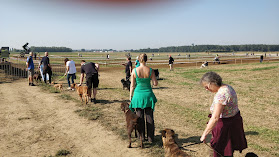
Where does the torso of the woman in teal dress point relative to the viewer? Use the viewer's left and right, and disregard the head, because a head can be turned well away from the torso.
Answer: facing away from the viewer

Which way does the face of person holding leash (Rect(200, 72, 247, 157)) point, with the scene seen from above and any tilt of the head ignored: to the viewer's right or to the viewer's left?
to the viewer's left

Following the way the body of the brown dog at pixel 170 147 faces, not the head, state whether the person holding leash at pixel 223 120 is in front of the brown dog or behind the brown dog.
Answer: behind

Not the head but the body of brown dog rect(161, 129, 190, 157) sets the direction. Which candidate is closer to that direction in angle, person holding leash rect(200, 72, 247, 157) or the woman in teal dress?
the woman in teal dress
